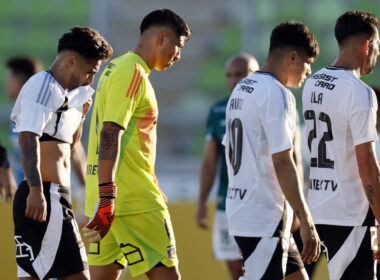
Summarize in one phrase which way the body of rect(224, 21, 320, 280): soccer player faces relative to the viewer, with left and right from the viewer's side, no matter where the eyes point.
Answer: facing away from the viewer and to the right of the viewer

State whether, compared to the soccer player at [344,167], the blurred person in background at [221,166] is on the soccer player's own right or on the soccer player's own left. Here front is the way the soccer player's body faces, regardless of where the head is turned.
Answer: on the soccer player's own left

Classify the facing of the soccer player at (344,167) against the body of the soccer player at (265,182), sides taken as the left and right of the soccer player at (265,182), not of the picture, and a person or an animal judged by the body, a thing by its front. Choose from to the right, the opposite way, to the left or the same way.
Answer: the same way

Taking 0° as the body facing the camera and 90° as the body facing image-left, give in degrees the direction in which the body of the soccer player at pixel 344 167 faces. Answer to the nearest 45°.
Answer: approximately 225°

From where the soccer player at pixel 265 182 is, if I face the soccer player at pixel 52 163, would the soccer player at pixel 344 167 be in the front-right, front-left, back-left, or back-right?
back-right

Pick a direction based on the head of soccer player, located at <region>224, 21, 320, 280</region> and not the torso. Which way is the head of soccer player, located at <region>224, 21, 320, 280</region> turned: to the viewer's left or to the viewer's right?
to the viewer's right

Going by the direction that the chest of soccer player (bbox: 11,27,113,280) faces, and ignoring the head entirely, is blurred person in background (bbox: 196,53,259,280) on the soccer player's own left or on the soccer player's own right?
on the soccer player's own left

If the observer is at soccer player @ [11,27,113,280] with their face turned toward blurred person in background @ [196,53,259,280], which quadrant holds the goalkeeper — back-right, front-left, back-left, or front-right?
front-right

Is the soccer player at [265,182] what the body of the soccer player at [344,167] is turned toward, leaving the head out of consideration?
no

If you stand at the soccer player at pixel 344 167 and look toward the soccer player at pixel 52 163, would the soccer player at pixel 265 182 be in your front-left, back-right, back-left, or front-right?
front-left

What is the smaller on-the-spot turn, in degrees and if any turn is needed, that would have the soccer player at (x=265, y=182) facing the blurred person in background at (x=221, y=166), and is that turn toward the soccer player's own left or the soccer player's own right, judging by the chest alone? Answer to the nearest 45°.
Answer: approximately 45° to the soccer player's own left

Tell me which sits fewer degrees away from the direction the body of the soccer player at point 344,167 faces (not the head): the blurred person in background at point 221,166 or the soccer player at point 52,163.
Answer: the blurred person in background
